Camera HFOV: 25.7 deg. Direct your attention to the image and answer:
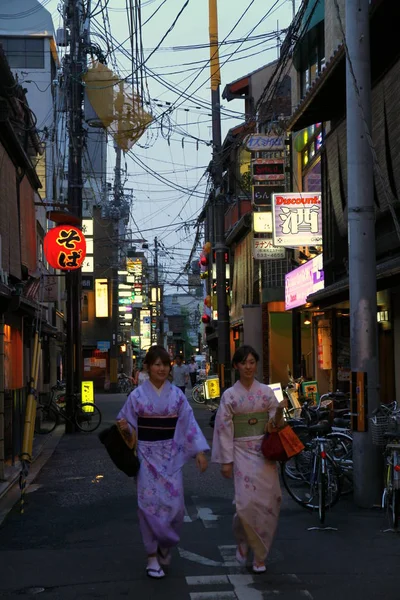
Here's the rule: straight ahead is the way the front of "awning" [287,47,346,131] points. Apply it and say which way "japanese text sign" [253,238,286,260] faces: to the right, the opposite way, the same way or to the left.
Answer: to the left

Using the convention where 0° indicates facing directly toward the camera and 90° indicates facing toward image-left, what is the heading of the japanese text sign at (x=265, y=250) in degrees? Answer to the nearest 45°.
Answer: approximately 0°

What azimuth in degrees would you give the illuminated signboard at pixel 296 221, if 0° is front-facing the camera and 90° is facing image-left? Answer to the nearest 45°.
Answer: approximately 0°

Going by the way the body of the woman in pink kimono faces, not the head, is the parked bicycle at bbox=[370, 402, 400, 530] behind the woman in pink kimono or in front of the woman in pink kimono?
behind

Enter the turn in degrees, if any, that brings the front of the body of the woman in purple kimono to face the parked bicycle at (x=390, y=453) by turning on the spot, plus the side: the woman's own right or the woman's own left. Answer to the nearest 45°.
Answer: approximately 135° to the woman's own left

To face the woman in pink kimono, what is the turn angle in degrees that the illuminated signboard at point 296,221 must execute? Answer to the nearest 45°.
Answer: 0° — it already faces them

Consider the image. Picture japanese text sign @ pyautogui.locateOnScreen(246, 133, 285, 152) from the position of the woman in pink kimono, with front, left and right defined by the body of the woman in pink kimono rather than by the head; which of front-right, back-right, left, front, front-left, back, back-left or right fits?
back
